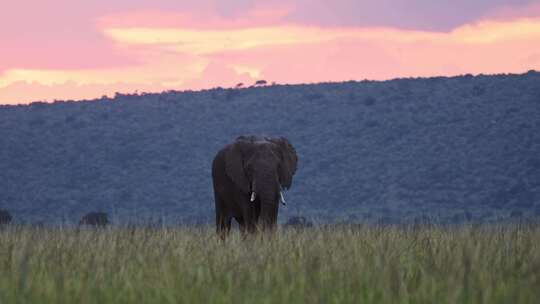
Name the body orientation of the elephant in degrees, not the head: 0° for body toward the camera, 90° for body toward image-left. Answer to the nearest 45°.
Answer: approximately 315°
